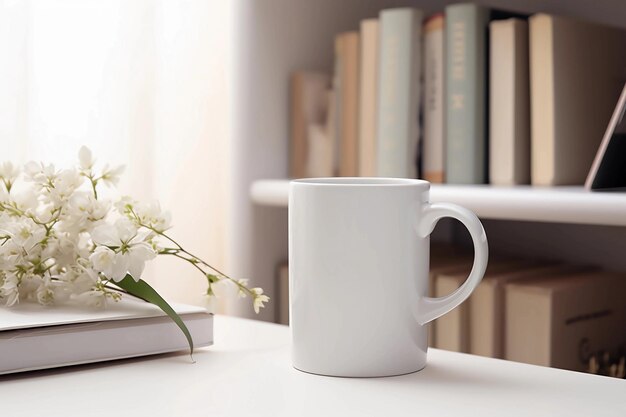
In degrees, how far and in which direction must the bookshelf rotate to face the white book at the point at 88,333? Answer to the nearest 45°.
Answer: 0° — it already faces it

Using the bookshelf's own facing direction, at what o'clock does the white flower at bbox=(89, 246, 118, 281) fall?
The white flower is roughly at 12 o'clock from the bookshelf.

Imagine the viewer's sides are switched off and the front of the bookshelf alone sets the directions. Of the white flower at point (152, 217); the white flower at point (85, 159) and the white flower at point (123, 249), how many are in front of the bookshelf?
3

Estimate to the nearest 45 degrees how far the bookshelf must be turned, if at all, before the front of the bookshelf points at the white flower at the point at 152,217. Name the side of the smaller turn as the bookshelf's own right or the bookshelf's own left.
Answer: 0° — it already faces it

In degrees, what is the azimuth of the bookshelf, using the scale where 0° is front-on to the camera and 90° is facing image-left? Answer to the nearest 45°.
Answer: approximately 0°

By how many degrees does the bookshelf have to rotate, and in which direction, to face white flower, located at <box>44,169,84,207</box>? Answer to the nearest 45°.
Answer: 0° — it already faces it

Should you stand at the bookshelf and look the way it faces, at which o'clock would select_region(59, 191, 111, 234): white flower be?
The white flower is roughly at 12 o'clock from the bookshelf.

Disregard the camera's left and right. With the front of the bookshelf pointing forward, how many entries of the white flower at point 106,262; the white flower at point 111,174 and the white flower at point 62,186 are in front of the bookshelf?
3
